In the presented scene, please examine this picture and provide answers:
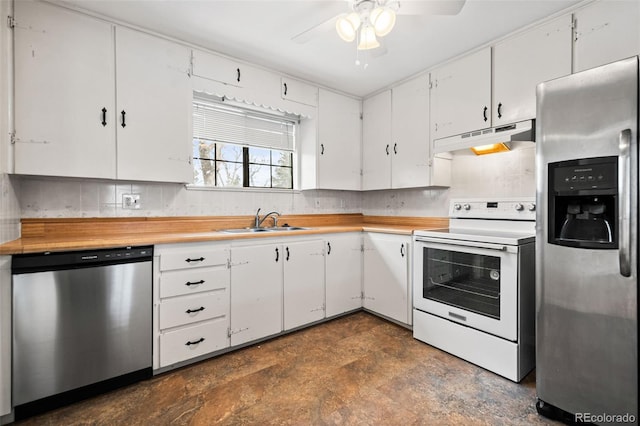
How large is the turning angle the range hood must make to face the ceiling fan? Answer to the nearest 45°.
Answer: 0° — it already faces it

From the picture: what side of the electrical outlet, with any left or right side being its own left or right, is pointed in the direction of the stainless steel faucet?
left

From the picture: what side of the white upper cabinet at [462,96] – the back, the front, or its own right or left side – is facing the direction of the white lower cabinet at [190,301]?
front

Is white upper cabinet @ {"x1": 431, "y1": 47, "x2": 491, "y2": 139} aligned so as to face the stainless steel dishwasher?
yes

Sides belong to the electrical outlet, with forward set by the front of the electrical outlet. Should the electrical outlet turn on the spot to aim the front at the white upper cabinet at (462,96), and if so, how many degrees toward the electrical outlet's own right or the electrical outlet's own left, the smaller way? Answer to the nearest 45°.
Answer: approximately 45° to the electrical outlet's own left

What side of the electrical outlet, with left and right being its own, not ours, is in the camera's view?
front

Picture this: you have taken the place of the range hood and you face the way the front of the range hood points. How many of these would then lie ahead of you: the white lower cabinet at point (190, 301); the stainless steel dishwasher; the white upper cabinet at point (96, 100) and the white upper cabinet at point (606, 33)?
3

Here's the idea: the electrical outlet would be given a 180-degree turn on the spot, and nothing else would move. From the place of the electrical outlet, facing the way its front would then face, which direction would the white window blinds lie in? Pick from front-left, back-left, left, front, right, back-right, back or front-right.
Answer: right

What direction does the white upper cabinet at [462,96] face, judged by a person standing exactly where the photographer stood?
facing the viewer and to the left of the viewer

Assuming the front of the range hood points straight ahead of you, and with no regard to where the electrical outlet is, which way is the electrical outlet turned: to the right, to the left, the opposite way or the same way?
to the left

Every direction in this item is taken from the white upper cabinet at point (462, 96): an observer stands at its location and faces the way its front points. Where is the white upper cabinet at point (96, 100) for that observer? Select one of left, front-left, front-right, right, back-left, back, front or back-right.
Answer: front

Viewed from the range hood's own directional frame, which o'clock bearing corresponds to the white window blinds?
The white window blinds is roughly at 1 o'clock from the range hood.
